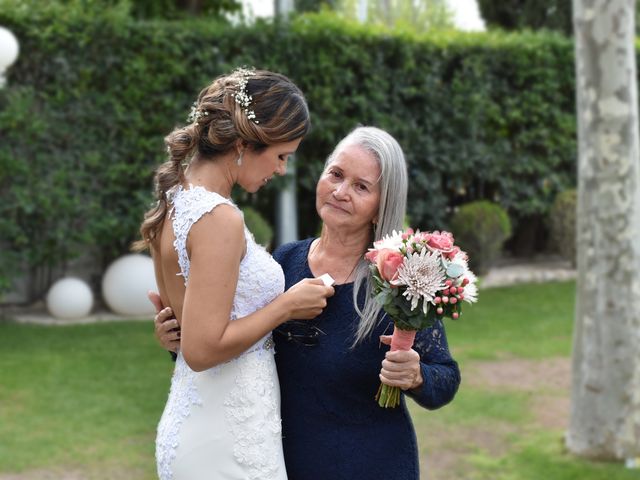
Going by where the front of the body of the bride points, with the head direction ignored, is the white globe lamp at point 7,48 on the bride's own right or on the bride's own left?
on the bride's own left

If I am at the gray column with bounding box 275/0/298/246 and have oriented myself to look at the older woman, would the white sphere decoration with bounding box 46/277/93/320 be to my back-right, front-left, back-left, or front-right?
front-right

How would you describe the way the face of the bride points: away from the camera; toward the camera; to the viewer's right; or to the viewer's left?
to the viewer's right

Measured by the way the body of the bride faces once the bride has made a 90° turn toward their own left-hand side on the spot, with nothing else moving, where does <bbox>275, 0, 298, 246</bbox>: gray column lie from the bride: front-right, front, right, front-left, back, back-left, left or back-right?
front

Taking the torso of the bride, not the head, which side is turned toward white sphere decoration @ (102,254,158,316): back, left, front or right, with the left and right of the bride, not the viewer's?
left

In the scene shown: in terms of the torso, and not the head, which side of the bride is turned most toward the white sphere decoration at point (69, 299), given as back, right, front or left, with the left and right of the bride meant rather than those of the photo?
left

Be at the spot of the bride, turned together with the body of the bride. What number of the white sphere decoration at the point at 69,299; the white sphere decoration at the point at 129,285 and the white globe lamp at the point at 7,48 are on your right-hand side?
0

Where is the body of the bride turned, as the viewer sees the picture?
to the viewer's right
